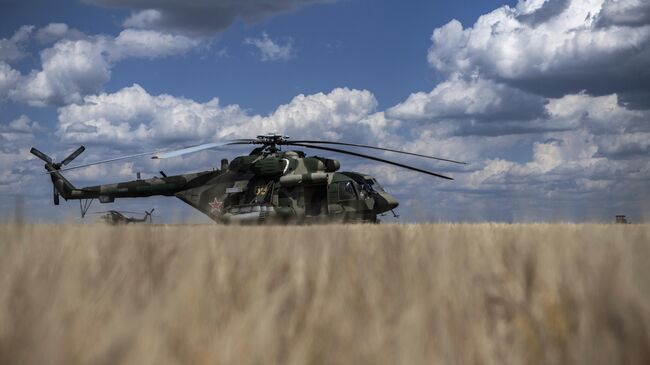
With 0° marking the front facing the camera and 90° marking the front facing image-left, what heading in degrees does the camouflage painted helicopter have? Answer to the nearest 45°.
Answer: approximately 270°
